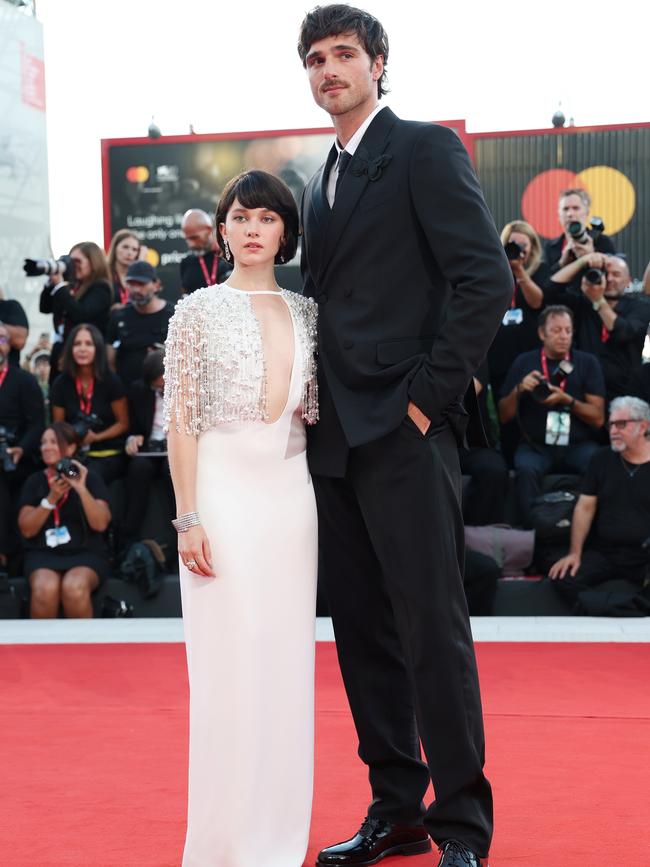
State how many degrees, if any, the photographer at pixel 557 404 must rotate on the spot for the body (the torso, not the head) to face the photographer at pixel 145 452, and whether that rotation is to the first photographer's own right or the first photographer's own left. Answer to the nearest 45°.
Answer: approximately 90° to the first photographer's own right

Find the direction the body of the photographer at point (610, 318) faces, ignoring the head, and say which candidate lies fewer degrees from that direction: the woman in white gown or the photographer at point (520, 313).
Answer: the woman in white gown

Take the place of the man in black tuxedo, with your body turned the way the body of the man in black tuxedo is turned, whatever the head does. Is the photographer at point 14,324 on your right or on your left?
on your right

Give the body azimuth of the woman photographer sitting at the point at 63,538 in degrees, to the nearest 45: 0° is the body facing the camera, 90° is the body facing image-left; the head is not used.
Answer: approximately 0°

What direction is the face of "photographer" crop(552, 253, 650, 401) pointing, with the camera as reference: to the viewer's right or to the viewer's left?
to the viewer's left

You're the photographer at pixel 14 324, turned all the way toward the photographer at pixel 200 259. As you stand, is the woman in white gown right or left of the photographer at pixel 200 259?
right

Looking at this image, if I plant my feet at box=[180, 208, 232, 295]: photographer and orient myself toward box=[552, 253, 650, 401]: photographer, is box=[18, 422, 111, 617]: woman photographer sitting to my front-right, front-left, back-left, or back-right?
back-right
